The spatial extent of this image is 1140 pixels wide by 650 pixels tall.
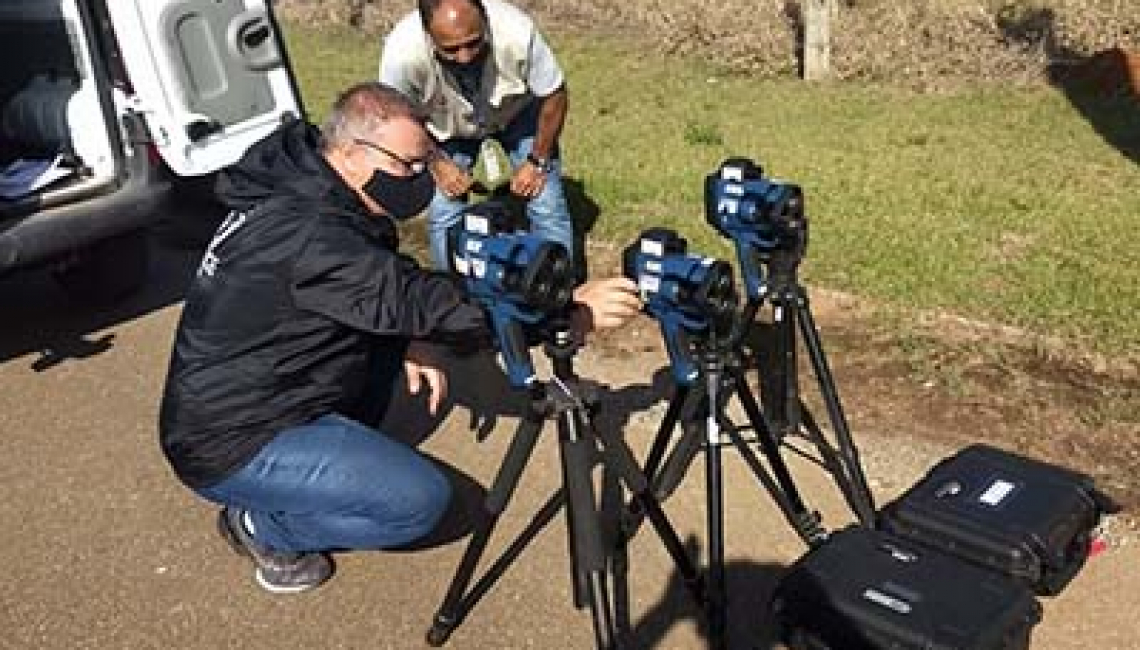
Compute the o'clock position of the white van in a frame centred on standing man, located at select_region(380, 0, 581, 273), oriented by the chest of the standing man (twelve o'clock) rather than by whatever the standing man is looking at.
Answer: The white van is roughly at 3 o'clock from the standing man.

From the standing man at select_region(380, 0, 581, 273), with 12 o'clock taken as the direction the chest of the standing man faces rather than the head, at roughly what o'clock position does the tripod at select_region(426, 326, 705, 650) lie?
The tripod is roughly at 12 o'clock from the standing man.

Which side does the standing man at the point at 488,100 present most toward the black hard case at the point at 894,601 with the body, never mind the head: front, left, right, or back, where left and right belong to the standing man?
front

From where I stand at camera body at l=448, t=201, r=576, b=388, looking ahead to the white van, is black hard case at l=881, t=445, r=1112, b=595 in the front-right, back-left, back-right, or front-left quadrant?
back-right

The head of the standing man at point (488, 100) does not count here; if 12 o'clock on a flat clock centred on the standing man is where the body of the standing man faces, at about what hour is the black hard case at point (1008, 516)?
The black hard case is roughly at 11 o'clock from the standing man.

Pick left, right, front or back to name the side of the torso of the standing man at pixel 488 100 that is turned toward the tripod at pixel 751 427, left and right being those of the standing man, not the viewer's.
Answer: front

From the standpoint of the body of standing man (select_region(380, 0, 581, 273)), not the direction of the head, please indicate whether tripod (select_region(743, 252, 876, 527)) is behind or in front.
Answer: in front

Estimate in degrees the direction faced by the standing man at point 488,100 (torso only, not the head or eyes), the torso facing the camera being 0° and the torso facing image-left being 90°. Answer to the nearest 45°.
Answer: approximately 0°

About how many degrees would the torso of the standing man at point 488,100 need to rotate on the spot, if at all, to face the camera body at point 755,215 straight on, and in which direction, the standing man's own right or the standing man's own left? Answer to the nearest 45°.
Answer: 0° — they already face it
